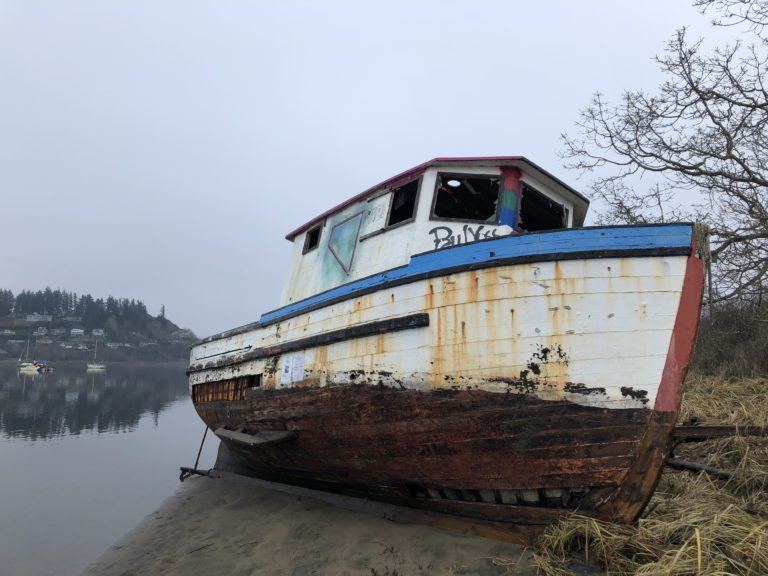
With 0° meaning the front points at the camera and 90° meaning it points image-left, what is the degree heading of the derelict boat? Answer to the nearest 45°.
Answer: approximately 315°

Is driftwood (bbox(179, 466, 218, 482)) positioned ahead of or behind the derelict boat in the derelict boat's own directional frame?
behind
